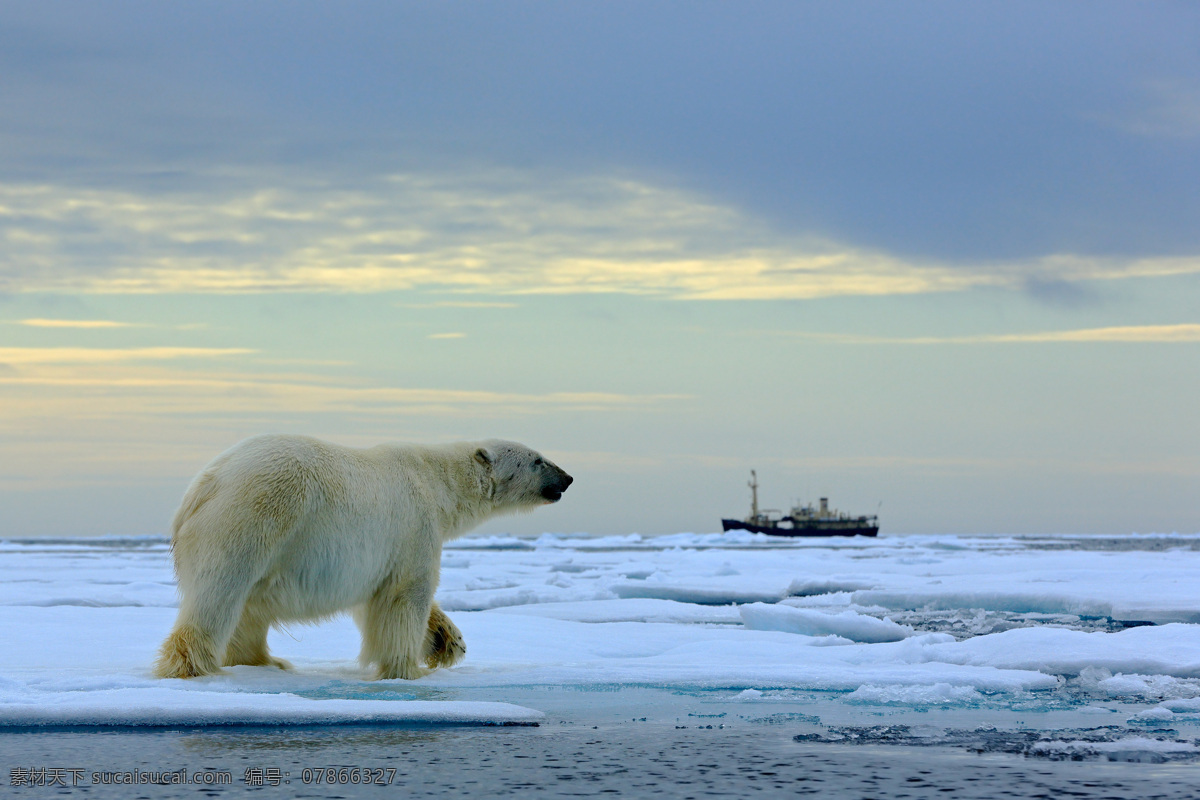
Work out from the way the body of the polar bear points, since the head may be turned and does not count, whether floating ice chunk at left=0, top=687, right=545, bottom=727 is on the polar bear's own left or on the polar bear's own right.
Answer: on the polar bear's own right

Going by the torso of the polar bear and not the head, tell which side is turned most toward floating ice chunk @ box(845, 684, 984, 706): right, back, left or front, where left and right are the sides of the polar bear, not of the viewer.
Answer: front

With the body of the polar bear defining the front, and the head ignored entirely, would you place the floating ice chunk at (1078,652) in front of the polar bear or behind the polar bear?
in front

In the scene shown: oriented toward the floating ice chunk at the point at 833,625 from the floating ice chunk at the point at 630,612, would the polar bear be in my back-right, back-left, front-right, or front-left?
front-right

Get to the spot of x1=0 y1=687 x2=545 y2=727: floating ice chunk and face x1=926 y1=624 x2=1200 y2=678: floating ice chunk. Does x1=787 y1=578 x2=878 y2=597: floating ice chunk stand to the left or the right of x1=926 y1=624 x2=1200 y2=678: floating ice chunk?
left

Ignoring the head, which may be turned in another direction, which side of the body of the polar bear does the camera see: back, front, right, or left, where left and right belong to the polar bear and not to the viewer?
right

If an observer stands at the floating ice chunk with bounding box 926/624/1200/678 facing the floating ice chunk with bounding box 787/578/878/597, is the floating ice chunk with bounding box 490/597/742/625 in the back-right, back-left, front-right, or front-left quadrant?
front-left

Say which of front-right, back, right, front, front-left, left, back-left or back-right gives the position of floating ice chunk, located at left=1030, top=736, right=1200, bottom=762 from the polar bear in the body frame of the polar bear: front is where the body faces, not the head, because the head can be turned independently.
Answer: front-right

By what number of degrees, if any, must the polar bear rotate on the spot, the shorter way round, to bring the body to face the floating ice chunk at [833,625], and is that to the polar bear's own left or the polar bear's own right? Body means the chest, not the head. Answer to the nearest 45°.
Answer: approximately 45° to the polar bear's own left

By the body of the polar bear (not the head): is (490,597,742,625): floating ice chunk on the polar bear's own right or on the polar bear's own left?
on the polar bear's own left

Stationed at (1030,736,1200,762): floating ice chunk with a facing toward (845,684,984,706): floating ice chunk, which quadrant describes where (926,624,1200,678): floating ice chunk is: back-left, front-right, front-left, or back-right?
front-right
